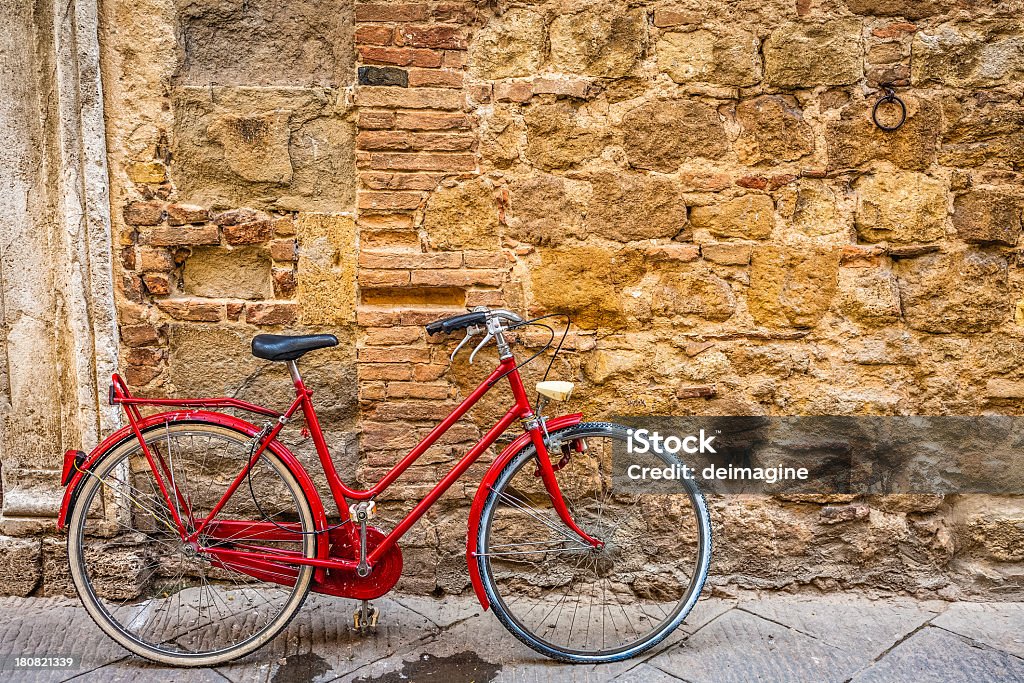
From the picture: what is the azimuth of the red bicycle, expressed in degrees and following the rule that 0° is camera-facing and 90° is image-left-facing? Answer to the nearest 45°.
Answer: approximately 270°

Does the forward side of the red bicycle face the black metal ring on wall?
yes
